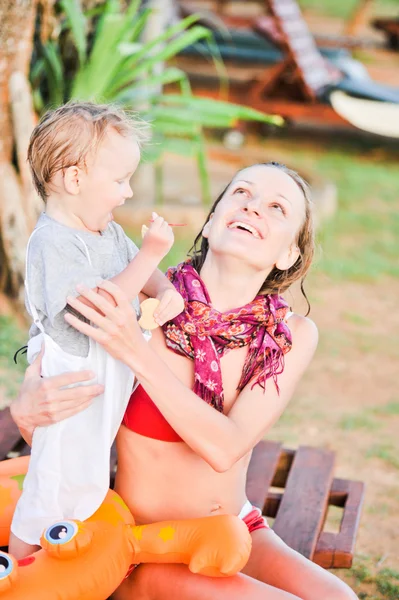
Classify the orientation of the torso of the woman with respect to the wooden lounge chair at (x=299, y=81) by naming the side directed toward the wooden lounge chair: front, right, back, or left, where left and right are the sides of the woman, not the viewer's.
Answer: back

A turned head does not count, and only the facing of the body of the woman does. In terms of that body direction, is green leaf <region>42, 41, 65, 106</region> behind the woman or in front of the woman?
behind

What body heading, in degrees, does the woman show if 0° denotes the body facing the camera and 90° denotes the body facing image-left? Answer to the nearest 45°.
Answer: approximately 0°
